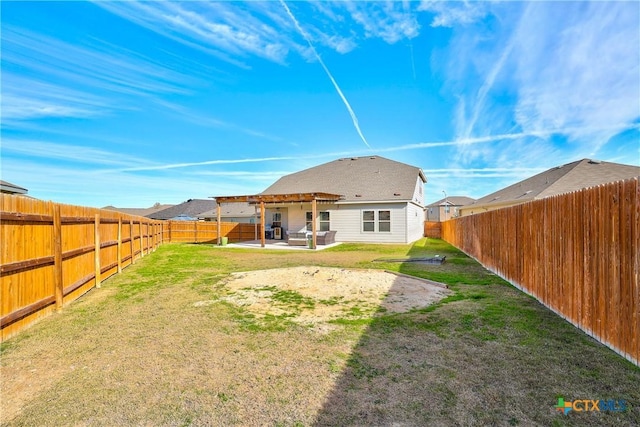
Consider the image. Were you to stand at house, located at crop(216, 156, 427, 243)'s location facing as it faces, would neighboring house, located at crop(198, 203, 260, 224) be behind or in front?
in front

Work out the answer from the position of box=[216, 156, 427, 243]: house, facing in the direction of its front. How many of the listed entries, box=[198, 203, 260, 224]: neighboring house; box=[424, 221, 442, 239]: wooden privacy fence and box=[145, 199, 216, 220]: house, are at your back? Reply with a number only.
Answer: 0

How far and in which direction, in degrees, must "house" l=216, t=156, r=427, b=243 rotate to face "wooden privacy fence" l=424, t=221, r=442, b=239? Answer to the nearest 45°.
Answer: approximately 45° to its right

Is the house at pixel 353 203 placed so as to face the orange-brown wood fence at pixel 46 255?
no

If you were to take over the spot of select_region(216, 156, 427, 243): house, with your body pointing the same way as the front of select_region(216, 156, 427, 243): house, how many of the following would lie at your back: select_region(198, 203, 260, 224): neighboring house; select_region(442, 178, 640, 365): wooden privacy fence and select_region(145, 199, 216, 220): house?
1

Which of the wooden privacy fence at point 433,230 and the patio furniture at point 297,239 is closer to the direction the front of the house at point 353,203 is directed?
the wooden privacy fence

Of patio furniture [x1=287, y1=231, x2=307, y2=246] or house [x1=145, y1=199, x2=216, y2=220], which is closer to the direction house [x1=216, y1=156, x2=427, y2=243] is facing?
the house

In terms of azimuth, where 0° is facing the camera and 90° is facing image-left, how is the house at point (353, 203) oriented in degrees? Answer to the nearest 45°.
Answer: approximately 180°

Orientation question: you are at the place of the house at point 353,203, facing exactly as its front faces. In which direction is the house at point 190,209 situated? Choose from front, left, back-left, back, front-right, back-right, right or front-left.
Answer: front-left

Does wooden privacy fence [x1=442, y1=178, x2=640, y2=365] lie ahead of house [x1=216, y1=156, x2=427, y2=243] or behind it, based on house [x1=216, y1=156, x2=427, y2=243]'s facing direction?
behind
